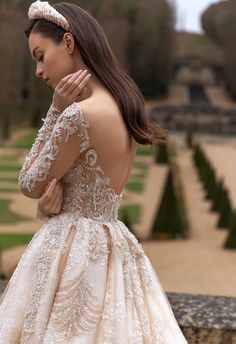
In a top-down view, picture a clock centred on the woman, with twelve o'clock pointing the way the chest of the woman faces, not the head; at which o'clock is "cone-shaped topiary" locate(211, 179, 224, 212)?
The cone-shaped topiary is roughly at 2 o'clock from the woman.

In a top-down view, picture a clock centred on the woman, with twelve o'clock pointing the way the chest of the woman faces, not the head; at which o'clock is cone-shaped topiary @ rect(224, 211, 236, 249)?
The cone-shaped topiary is roughly at 2 o'clock from the woman.

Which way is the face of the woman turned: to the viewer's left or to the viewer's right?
to the viewer's left

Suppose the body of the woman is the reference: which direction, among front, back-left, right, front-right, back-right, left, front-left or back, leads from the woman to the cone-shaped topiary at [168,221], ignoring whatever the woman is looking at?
front-right

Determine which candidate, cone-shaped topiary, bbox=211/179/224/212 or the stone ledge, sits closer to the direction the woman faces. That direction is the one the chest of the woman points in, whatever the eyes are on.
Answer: the cone-shaped topiary

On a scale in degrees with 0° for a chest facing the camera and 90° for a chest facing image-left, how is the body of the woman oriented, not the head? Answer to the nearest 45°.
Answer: approximately 135°
